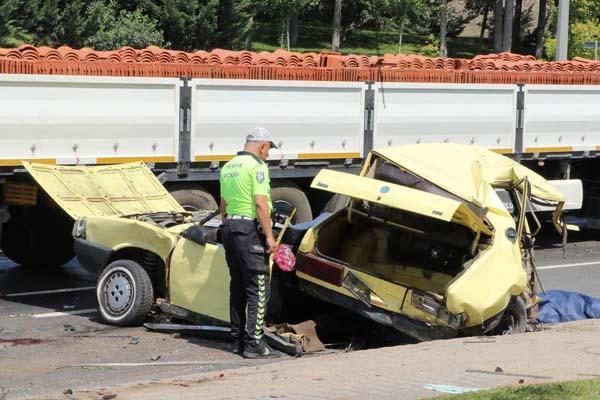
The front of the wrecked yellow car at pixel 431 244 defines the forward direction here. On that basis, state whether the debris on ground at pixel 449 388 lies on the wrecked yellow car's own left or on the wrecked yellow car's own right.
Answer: on the wrecked yellow car's own right

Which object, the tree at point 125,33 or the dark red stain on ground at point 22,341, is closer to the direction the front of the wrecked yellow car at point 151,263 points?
the dark red stain on ground

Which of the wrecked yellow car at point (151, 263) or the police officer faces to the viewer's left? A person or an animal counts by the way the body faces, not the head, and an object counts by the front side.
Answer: the wrecked yellow car

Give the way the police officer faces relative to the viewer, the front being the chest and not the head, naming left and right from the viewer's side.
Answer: facing away from the viewer and to the right of the viewer

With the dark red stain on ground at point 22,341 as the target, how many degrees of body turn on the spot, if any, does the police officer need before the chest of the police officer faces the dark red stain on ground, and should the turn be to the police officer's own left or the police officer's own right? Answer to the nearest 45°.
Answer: approximately 135° to the police officer's own left

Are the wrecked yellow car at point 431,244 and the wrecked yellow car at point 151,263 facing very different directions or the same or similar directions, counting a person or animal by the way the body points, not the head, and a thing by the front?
very different directions

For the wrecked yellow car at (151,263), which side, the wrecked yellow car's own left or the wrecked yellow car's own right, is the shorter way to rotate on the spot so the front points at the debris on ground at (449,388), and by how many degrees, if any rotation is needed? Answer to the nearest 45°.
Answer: approximately 135° to the wrecked yellow car's own left

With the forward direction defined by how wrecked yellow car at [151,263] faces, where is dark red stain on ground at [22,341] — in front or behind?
in front

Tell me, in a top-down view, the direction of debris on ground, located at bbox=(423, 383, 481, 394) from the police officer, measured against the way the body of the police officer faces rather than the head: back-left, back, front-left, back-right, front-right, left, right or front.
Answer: right

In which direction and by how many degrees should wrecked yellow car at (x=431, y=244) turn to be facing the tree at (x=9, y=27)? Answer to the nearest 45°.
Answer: approximately 90° to its left

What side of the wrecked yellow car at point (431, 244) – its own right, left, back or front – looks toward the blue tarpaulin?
front

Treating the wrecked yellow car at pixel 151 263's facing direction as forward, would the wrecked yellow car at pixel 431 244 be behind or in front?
behind

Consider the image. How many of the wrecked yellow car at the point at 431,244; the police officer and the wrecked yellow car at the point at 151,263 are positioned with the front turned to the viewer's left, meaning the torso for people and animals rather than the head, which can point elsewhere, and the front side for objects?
1

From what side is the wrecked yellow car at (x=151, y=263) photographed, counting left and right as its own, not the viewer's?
left
